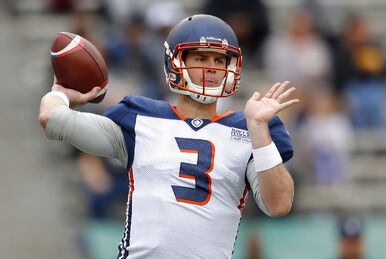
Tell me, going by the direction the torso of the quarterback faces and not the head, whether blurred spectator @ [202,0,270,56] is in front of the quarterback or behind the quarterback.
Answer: behind

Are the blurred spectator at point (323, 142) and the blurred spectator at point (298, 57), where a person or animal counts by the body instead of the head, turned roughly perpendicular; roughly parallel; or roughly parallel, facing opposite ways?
roughly parallel

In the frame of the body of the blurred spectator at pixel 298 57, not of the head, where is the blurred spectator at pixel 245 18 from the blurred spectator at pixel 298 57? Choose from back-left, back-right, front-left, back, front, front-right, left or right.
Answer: right

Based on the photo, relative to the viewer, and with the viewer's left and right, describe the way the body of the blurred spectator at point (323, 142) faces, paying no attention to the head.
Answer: facing the viewer

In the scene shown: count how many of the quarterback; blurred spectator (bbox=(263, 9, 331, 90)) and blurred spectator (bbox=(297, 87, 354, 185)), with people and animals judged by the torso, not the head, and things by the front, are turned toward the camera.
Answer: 3

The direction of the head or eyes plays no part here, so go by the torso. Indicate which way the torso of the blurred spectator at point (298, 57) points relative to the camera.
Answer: toward the camera

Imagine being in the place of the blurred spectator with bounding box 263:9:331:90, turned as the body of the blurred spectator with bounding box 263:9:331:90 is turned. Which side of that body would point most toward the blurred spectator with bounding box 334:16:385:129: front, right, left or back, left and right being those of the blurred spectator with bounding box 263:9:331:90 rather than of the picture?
left

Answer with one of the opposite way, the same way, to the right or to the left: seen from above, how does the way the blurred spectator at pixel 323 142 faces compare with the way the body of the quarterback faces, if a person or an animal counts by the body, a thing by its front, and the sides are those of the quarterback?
the same way

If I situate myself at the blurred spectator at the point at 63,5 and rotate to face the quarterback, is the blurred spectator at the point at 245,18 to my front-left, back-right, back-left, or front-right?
front-left

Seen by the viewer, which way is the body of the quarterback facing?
toward the camera

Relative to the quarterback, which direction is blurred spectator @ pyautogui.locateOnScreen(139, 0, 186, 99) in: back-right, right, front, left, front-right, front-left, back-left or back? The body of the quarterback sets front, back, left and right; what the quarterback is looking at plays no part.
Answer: back

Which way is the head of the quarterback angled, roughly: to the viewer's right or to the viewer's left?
to the viewer's right
